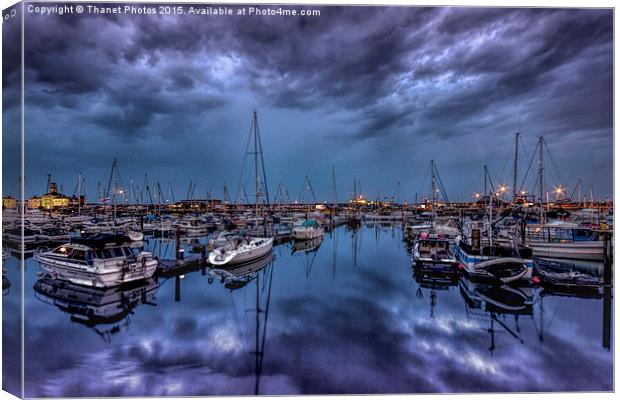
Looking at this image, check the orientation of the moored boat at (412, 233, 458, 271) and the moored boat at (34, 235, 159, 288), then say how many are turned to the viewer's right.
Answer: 0

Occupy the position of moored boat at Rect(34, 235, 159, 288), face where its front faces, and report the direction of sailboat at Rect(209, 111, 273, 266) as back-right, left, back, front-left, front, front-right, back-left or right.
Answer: back-right

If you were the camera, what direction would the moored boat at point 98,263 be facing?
facing away from the viewer and to the left of the viewer
